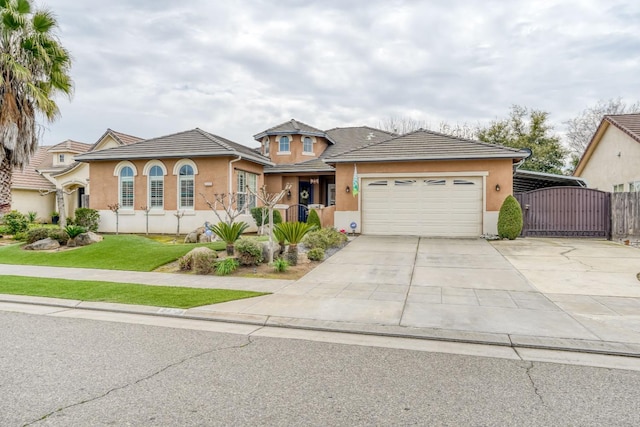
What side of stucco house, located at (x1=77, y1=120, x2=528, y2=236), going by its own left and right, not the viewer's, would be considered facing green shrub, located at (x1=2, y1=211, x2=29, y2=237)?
right

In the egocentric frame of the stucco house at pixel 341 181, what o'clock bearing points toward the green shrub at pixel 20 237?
The green shrub is roughly at 3 o'clock from the stucco house.

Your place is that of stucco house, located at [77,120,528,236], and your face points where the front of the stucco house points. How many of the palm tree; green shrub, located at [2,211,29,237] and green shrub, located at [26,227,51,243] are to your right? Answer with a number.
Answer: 3

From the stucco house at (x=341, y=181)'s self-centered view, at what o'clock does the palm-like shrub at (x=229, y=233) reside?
The palm-like shrub is roughly at 1 o'clock from the stucco house.

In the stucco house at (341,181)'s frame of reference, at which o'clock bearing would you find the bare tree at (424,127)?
The bare tree is roughly at 7 o'clock from the stucco house.

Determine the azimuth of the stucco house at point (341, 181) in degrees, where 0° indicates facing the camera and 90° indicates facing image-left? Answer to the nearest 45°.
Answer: approximately 0°

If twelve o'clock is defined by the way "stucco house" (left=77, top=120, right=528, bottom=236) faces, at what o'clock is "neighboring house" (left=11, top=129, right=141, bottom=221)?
The neighboring house is roughly at 4 o'clock from the stucco house.

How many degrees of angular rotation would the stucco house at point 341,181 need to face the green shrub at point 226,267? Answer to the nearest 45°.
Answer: approximately 45° to its right

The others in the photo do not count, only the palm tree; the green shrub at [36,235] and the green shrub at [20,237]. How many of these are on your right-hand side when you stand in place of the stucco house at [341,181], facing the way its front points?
3

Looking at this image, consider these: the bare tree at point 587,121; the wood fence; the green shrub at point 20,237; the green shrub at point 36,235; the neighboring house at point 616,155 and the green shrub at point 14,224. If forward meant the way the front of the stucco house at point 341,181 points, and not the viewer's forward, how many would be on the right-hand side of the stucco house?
3

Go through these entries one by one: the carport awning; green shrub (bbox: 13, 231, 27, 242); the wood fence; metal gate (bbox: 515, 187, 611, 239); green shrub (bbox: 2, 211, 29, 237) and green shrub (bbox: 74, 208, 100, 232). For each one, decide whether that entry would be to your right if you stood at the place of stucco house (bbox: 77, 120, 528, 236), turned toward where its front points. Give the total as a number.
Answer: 3
